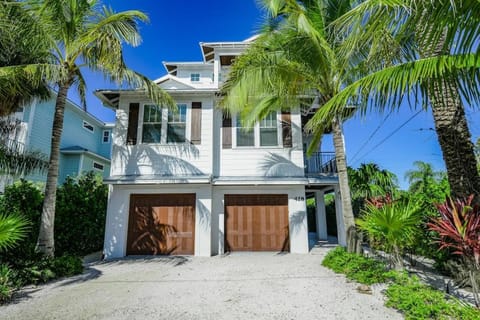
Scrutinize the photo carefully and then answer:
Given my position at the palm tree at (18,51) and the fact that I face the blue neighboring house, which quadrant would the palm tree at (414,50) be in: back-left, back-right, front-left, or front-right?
back-right

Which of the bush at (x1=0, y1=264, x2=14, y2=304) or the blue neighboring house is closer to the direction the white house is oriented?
the bush

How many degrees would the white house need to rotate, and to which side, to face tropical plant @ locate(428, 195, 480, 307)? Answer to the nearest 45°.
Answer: approximately 45° to its left

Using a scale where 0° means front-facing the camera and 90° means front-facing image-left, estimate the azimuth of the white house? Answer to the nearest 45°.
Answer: approximately 0°

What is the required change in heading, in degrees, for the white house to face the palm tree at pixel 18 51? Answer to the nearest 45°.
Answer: approximately 45° to its right

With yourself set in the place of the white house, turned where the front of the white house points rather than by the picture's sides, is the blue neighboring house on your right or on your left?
on your right

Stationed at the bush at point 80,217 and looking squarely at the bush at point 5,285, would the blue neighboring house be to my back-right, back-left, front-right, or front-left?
back-right

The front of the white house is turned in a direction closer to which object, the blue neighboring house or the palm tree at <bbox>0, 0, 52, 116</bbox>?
the palm tree

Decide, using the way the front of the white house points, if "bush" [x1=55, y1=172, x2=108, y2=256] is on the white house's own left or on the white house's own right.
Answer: on the white house's own right

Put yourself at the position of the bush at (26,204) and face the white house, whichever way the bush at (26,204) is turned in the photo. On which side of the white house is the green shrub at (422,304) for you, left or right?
right

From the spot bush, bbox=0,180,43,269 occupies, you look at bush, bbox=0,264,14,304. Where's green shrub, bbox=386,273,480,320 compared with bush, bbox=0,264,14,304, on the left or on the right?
left
